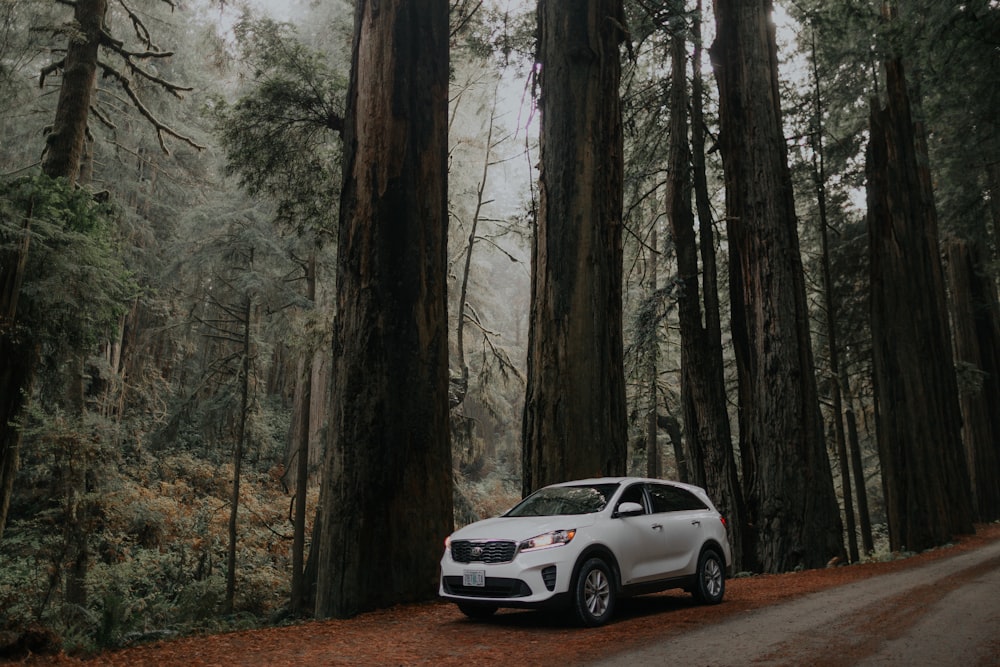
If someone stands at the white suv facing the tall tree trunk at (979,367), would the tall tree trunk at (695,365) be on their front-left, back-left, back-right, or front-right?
front-left

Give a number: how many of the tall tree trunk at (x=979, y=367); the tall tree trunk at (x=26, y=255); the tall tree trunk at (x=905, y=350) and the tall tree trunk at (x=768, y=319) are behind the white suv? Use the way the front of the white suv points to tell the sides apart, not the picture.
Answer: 3

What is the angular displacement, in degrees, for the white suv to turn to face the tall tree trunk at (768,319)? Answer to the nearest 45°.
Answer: approximately 180°

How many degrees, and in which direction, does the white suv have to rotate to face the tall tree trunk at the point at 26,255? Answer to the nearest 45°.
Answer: approximately 45° to its right

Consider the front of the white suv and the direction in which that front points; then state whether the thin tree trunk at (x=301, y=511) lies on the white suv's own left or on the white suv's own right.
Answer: on the white suv's own right

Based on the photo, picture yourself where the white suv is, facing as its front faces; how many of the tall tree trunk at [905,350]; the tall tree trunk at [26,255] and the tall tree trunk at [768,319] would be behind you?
2

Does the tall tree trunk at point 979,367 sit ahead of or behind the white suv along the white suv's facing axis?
behind

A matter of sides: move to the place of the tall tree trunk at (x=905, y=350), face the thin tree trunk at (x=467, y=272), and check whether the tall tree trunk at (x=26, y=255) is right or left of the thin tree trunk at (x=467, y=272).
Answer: left

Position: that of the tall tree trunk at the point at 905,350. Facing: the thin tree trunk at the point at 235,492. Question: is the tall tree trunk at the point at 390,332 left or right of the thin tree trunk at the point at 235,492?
left

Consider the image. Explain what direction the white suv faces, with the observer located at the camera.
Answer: facing the viewer and to the left of the viewer

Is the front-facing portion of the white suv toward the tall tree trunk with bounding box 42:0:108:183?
no

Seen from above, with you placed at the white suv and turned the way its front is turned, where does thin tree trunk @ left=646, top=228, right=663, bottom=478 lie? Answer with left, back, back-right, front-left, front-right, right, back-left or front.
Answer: back-right

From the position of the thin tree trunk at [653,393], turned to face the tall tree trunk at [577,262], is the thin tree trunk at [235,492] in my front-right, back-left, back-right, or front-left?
front-right

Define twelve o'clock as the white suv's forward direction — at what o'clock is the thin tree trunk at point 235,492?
The thin tree trunk is roughly at 3 o'clock from the white suv.

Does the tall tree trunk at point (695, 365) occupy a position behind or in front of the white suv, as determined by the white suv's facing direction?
behind

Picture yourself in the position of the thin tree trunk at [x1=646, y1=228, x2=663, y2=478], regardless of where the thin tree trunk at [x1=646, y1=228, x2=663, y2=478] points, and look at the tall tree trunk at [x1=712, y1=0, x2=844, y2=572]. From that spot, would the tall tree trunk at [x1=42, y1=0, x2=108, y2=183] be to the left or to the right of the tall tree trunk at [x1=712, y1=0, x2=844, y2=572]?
right

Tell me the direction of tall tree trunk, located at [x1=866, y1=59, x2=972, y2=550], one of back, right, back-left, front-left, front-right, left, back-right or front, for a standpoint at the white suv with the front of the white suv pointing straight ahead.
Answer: back
